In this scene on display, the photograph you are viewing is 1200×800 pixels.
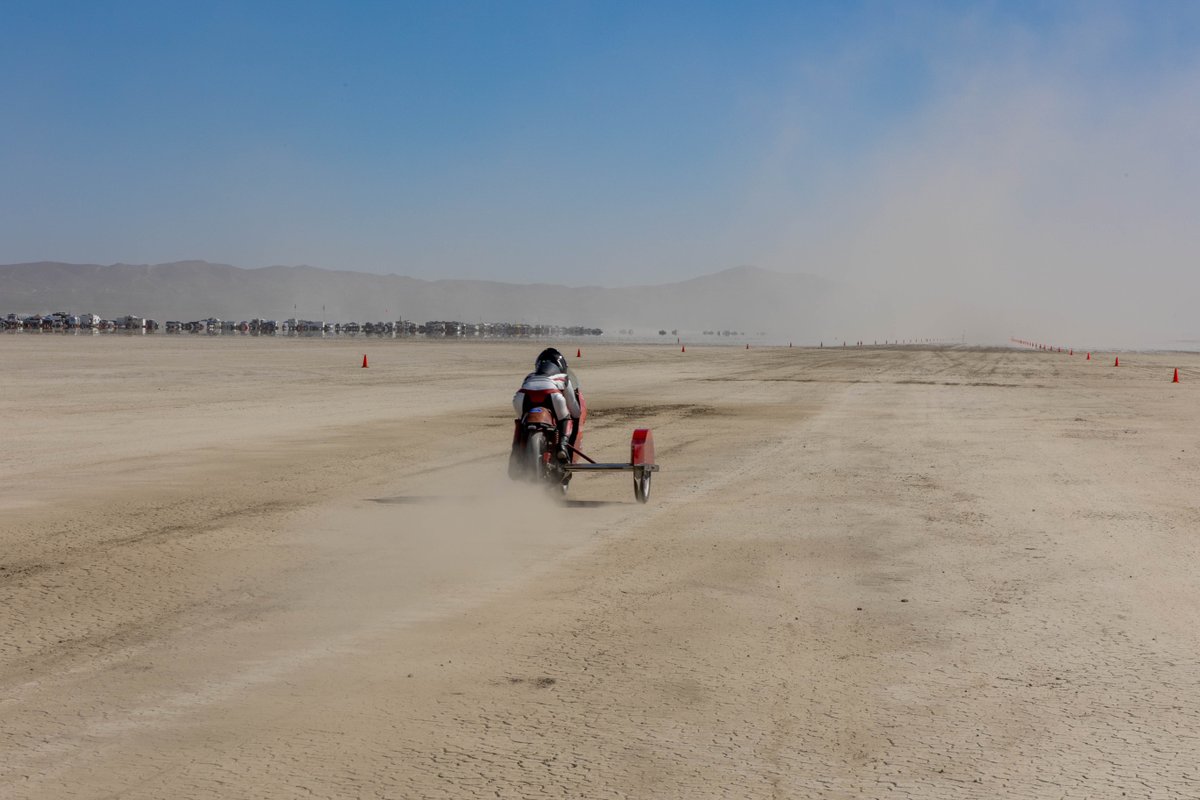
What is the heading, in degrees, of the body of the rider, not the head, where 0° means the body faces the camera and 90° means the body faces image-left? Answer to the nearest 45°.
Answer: approximately 180°
